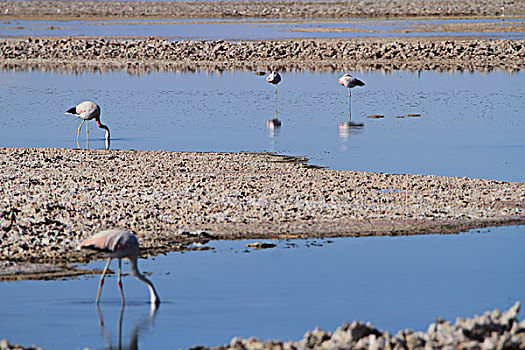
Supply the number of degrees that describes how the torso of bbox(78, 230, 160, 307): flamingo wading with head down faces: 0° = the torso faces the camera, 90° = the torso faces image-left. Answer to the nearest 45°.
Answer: approximately 270°
